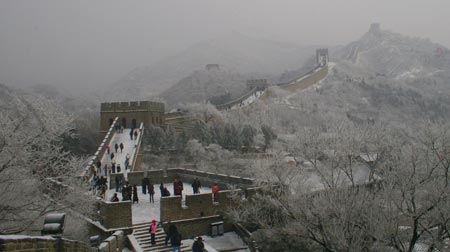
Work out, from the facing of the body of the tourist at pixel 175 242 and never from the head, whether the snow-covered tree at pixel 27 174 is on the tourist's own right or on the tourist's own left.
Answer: on the tourist's own left

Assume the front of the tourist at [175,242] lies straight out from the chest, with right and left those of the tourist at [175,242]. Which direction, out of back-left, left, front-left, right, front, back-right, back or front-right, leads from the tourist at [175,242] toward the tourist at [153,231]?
front-left

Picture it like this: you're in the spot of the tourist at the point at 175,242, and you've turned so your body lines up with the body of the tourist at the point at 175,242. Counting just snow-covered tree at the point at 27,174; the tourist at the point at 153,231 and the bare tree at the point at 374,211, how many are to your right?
1

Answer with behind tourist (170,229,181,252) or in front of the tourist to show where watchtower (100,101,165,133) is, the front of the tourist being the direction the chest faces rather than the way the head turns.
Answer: in front

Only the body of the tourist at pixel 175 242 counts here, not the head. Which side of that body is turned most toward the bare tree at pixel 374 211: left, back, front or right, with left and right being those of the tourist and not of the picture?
right

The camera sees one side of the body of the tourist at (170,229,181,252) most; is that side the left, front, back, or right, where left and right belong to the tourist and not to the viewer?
back
